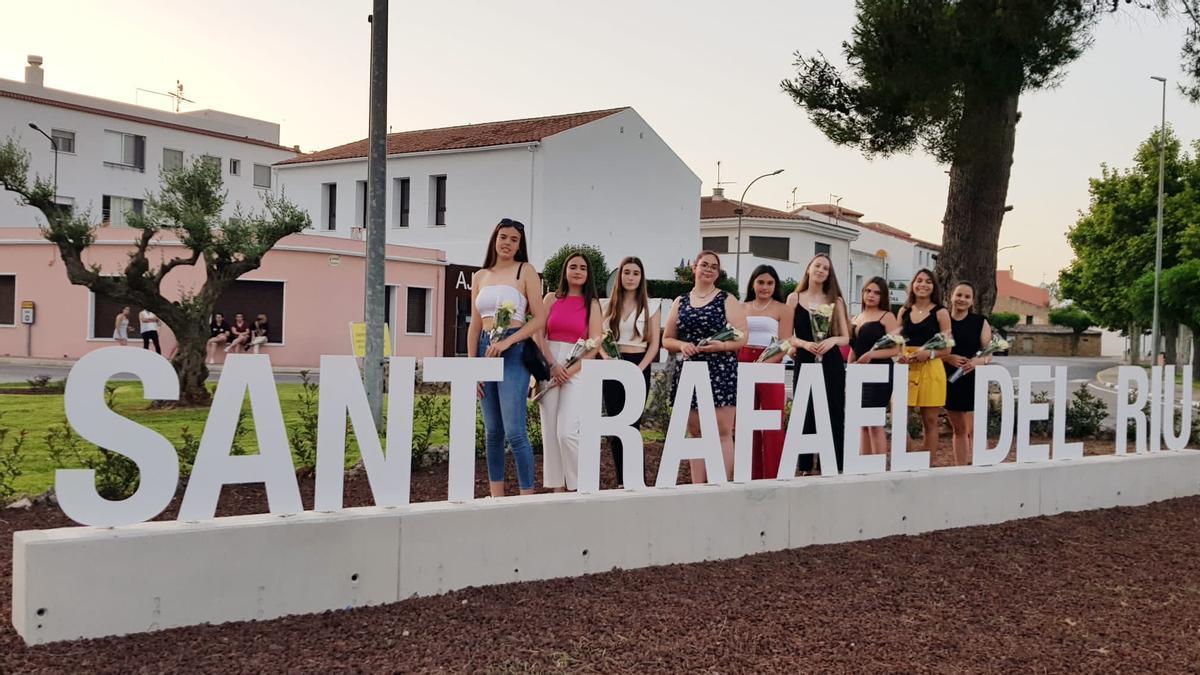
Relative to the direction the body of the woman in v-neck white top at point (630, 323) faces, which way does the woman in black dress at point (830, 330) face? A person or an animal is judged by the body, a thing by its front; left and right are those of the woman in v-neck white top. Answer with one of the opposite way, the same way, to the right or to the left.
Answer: the same way

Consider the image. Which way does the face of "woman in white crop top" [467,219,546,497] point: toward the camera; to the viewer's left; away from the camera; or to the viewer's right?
toward the camera

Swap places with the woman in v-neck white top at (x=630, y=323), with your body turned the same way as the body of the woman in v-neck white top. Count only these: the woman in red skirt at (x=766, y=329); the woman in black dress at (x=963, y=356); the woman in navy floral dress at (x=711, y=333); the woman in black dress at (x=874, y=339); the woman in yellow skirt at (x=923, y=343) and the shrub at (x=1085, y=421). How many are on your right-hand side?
0

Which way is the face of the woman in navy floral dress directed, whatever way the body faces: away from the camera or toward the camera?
toward the camera

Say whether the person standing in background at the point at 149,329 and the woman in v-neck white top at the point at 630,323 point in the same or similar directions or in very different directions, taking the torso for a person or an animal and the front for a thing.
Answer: same or similar directions

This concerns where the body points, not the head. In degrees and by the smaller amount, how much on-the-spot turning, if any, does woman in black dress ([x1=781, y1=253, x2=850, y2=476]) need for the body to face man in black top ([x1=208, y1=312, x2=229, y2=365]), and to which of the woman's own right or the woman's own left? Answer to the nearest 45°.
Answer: approximately 135° to the woman's own right

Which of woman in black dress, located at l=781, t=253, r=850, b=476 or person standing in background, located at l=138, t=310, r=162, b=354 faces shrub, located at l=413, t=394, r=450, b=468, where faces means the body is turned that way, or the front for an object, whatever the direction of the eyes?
the person standing in background

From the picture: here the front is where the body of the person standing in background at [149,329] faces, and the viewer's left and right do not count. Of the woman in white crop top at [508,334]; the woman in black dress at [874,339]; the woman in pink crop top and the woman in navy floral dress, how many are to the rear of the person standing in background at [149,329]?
0

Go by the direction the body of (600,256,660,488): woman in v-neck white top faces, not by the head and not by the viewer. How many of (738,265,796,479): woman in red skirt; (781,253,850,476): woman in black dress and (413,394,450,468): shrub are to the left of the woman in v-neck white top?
2

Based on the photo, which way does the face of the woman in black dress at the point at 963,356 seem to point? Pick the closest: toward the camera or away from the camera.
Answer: toward the camera

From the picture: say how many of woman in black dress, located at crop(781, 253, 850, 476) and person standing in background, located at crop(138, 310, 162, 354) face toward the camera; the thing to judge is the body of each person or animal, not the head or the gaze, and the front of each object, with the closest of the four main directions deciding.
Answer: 2

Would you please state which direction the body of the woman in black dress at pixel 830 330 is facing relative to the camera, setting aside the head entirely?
toward the camera

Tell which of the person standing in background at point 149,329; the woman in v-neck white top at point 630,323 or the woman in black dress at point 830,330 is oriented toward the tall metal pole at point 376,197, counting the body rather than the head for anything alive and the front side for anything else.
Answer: the person standing in background

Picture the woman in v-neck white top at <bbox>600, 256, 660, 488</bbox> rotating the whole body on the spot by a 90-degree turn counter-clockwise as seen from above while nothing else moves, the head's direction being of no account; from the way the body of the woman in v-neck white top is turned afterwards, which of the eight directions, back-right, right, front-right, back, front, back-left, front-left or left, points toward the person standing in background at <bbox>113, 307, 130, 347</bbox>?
back-left

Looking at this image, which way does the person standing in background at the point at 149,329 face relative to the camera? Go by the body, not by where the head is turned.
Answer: toward the camera

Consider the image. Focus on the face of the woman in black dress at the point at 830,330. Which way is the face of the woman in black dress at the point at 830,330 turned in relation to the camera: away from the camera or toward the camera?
toward the camera

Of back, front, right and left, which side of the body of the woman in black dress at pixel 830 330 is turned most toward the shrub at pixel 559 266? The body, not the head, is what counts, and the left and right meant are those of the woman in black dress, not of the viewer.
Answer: back

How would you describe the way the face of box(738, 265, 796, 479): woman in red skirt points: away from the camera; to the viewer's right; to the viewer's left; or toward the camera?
toward the camera

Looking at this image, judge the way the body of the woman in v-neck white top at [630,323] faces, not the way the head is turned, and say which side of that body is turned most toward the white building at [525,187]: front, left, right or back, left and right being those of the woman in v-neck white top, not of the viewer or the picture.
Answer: back

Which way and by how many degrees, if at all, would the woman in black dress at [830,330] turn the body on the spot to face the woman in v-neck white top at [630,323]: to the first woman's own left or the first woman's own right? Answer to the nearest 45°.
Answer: approximately 45° to the first woman's own right

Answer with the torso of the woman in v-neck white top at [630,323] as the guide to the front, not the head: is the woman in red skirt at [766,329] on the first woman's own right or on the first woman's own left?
on the first woman's own left
